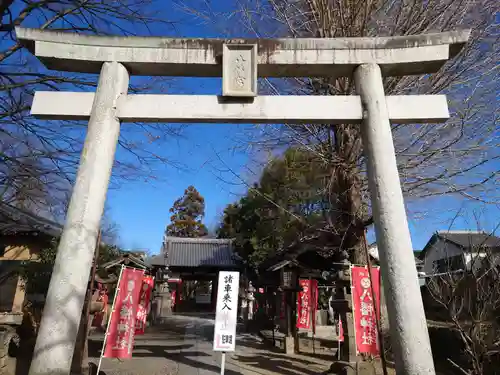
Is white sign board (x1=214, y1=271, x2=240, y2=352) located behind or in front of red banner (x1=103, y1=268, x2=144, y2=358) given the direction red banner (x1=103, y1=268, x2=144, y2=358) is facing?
in front

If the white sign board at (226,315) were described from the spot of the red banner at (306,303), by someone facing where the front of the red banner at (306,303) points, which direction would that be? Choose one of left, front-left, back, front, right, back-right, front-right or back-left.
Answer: front

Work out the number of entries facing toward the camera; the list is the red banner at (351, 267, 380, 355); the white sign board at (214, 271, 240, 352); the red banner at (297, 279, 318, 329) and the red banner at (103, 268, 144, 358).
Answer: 4

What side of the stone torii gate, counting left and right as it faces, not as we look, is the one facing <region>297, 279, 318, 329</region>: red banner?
back

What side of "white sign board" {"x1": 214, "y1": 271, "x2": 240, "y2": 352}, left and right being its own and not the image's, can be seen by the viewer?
front

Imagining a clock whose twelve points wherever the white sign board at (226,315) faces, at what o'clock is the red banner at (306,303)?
The red banner is roughly at 7 o'clock from the white sign board.

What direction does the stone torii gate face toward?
toward the camera

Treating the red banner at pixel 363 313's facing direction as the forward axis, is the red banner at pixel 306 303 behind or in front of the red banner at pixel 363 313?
behind

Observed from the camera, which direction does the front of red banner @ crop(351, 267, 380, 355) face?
facing the viewer

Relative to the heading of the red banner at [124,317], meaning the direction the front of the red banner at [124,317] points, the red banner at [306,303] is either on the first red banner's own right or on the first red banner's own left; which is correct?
on the first red banner's own left

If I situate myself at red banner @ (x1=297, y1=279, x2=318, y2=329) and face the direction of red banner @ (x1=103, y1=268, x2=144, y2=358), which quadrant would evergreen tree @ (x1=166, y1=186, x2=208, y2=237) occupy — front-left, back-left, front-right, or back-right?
back-right

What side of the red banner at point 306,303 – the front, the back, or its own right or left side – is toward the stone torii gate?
front

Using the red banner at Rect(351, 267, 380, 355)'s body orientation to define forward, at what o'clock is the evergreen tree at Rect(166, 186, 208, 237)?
The evergreen tree is roughly at 5 o'clock from the red banner.
